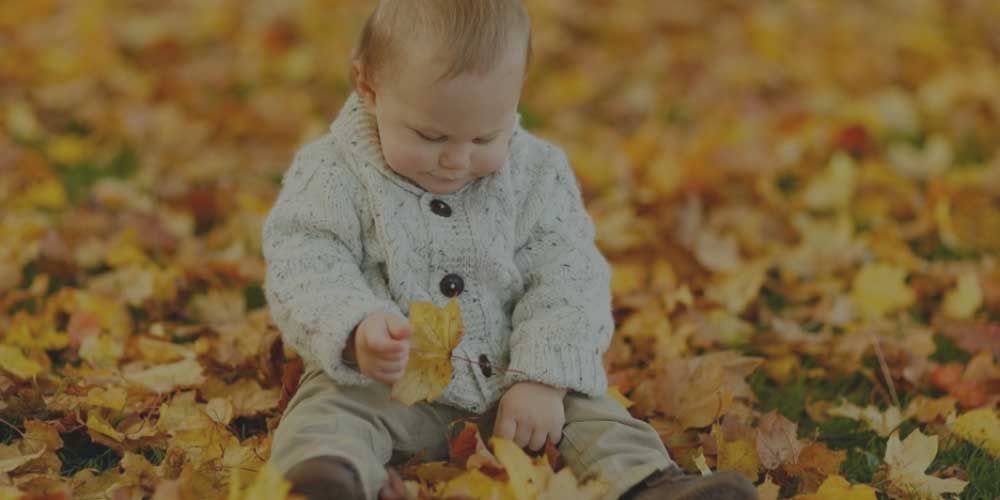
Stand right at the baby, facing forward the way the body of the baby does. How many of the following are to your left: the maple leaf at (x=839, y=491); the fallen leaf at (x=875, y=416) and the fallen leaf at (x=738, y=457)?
3

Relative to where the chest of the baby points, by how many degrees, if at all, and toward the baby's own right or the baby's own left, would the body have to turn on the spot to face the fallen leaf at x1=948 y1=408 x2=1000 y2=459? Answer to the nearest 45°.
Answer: approximately 90° to the baby's own left

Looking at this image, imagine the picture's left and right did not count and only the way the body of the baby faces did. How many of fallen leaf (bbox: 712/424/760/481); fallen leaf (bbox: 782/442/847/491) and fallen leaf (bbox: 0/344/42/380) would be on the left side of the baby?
2

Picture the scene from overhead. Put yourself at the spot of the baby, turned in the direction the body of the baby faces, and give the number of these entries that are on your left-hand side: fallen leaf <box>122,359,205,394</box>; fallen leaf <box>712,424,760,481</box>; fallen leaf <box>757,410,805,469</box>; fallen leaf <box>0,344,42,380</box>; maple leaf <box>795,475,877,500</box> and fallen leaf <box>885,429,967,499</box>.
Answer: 4

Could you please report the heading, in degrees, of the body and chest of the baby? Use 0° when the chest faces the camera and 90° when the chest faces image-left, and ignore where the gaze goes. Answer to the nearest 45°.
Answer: approximately 0°

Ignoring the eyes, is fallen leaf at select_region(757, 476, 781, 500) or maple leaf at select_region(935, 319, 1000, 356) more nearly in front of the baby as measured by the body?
the fallen leaf

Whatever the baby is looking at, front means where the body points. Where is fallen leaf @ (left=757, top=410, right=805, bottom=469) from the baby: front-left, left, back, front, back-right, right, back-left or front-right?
left

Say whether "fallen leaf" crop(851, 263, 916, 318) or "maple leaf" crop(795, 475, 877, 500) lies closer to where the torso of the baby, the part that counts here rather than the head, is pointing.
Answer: the maple leaf

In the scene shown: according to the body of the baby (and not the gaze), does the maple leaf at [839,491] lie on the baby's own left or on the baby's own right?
on the baby's own left

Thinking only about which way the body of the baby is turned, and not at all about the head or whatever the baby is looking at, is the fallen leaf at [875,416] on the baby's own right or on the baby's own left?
on the baby's own left

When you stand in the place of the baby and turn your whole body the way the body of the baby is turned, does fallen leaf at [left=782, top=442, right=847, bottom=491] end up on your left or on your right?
on your left

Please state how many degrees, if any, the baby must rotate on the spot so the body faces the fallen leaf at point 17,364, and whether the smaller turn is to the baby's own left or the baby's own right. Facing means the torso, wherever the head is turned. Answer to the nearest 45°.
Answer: approximately 90° to the baby's own right

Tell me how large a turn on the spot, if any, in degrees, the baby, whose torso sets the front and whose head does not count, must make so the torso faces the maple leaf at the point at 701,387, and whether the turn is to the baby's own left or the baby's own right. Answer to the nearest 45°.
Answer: approximately 135° to the baby's own left
